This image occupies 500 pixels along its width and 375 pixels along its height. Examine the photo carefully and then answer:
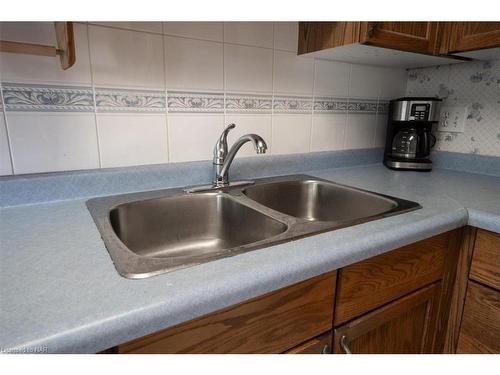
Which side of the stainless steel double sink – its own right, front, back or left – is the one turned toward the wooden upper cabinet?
left

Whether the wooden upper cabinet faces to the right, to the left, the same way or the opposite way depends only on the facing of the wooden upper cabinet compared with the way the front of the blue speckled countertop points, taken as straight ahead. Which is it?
the same way

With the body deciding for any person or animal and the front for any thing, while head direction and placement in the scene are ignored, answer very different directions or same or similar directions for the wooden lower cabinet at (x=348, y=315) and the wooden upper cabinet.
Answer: same or similar directions

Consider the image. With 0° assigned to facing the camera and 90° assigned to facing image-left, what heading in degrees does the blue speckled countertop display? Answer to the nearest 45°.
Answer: approximately 315°

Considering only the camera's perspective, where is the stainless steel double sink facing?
facing the viewer and to the right of the viewer

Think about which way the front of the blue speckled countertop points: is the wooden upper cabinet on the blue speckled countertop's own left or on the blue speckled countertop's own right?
on the blue speckled countertop's own left

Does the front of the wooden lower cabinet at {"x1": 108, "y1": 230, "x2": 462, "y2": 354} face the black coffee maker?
no

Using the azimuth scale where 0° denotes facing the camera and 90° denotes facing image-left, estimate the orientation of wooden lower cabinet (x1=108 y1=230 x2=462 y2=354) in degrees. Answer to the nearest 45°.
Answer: approximately 315°
